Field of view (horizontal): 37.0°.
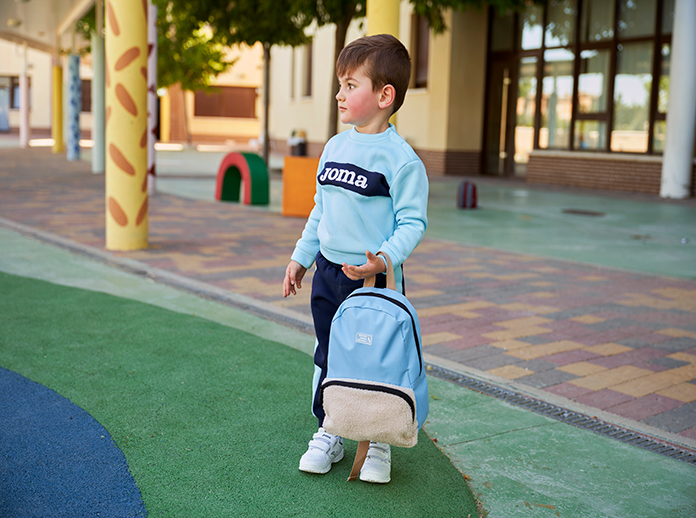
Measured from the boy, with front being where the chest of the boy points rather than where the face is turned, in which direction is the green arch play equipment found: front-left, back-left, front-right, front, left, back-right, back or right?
back-right

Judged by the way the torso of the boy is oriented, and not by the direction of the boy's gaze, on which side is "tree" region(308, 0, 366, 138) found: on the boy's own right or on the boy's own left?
on the boy's own right

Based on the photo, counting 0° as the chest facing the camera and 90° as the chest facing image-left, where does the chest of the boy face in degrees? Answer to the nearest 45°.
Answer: approximately 45°

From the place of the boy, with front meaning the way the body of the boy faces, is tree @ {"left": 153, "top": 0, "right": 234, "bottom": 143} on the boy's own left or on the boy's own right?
on the boy's own right
